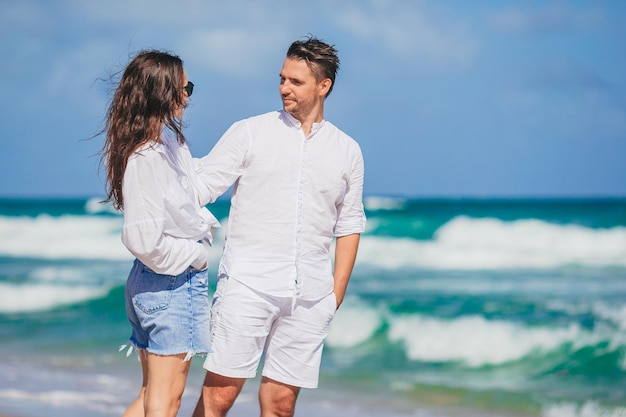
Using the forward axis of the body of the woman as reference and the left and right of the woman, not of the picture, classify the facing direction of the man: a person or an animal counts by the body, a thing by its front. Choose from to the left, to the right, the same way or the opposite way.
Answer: to the right

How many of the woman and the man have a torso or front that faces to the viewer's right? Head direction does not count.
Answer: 1

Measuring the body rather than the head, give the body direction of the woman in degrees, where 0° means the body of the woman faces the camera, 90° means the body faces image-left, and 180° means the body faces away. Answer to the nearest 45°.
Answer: approximately 270°

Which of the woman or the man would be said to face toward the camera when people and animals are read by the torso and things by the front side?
the man

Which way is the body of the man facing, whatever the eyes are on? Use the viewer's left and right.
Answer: facing the viewer

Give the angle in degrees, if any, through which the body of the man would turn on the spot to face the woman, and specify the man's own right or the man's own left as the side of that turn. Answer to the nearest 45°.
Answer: approximately 45° to the man's own right
